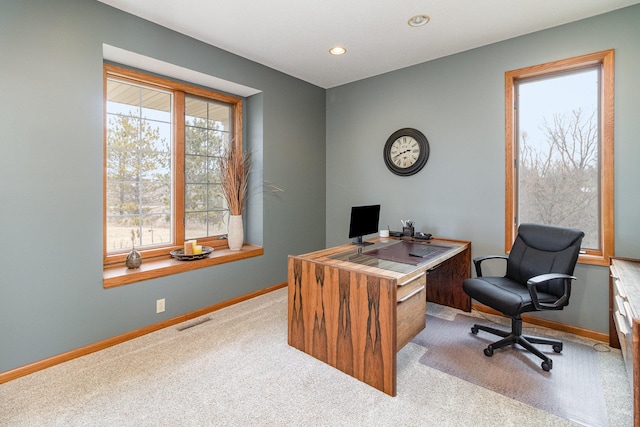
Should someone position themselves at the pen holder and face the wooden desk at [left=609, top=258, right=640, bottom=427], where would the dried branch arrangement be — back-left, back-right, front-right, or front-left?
back-right

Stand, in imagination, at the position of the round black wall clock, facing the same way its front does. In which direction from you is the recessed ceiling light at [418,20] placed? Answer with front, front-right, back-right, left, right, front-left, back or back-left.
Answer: front-left

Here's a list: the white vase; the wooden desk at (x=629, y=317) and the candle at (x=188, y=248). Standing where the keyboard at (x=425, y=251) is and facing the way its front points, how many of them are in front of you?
1

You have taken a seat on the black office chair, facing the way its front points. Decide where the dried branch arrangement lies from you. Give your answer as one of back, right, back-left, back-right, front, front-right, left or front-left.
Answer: front-right

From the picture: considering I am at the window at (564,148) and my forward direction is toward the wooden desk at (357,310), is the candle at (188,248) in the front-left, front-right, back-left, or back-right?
front-right

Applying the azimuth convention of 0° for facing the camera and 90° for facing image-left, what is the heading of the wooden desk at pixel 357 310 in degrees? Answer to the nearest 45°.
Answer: approximately 315°

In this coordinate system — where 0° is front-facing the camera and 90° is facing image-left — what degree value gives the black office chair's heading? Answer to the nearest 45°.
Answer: approximately 45°

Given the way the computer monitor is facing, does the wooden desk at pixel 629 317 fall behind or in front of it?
in front

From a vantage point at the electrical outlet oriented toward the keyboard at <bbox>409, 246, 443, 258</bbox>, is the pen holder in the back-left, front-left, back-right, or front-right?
front-left

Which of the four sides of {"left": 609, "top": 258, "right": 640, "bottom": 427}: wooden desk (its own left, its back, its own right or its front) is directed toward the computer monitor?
front

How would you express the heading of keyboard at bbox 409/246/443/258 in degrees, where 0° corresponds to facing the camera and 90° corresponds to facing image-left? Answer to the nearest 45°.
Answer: approximately 315°

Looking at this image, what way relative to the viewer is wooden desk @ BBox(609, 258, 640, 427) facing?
to the viewer's left

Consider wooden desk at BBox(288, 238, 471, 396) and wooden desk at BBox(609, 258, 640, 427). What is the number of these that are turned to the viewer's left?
1

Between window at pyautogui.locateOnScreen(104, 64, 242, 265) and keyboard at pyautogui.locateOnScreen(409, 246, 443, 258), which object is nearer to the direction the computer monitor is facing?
the keyboard
